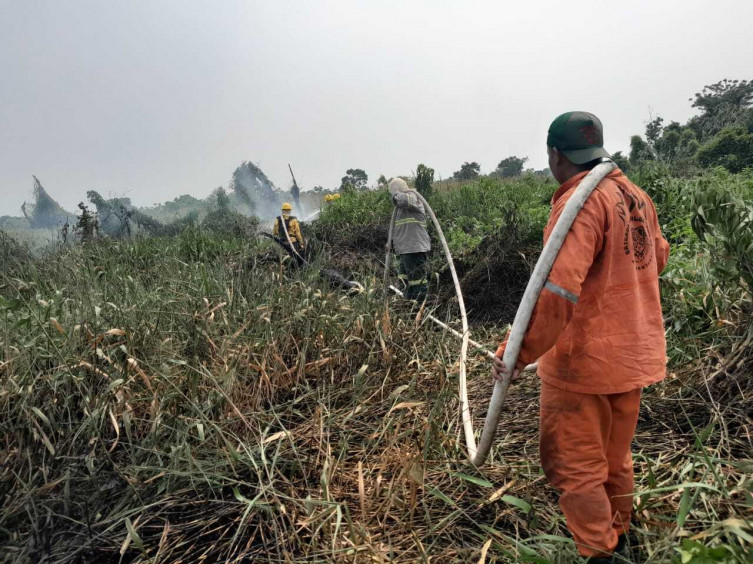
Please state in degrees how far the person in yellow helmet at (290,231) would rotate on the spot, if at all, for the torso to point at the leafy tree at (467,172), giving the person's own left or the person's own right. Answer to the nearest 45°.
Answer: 0° — they already face it

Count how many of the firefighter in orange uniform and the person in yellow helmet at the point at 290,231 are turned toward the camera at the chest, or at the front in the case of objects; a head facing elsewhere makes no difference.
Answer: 0

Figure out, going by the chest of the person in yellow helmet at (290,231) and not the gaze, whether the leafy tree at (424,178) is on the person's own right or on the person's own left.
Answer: on the person's own right

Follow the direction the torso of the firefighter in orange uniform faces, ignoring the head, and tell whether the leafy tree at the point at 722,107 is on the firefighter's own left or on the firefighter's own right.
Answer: on the firefighter's own right

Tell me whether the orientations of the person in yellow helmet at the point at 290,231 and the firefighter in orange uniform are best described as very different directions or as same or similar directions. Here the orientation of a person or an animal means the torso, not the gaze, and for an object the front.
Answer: same or similar directions

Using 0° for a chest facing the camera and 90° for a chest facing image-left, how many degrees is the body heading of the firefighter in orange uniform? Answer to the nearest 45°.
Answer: approximately 135°
